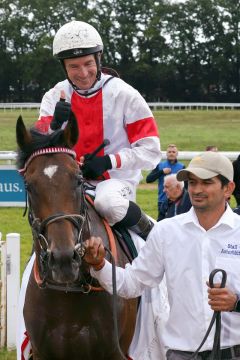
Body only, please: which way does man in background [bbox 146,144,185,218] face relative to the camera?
toward the camera

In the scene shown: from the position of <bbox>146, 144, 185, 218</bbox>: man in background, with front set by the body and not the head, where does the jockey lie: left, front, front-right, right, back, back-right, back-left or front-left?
front

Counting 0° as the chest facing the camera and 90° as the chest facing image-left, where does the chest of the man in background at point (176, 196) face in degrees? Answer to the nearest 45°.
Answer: approximately 45°

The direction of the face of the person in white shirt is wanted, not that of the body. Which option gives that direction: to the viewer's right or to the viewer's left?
to the viewer's left

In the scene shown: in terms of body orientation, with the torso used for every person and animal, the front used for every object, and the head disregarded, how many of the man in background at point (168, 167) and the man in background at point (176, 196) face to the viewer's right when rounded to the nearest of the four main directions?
0

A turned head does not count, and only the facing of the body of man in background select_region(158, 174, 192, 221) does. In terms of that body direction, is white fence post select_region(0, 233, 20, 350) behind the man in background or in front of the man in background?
in front

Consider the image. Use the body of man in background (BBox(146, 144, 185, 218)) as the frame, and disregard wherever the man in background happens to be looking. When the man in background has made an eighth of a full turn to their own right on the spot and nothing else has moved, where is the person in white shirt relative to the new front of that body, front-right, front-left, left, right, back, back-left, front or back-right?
front-left

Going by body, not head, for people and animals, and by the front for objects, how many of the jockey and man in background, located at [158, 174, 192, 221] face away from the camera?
0

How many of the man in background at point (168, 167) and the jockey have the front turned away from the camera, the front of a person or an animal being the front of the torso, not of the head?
0

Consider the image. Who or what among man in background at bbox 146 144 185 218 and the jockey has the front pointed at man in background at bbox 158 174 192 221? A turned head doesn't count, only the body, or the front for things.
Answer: man in background at bbox 146 144 185 218

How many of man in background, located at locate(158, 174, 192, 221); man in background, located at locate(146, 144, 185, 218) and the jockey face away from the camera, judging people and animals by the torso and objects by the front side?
0

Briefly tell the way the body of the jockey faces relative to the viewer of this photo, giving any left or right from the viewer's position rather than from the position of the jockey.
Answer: facing the viewer and to the left of the viewer

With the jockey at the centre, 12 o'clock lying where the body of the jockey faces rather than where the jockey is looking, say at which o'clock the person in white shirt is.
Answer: The person in white shirt is roughly at 10 o'clock from the jockey.
